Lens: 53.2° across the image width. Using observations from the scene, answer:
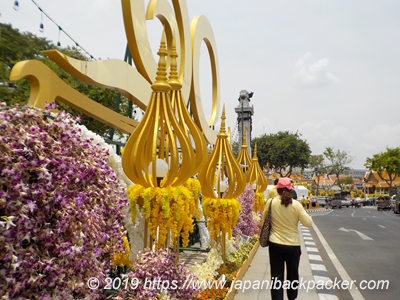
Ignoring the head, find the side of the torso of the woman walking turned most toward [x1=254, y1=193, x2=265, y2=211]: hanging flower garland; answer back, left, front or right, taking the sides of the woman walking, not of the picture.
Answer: front

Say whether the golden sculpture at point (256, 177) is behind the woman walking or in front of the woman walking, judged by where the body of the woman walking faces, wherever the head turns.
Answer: in front

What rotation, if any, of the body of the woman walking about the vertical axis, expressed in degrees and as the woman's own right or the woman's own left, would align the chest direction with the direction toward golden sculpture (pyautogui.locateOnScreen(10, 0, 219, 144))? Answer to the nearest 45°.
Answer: approximately 90° to the woman's own left

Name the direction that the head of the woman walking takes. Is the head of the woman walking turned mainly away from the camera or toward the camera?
away from the camera

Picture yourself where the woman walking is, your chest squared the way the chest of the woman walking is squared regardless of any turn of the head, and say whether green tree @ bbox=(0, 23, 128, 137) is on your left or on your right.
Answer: on your left

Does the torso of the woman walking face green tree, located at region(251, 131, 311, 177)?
yes

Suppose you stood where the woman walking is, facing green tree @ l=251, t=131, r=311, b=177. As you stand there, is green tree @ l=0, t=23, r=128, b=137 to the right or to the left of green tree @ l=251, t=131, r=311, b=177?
left

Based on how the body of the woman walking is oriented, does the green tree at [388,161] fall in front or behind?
in front

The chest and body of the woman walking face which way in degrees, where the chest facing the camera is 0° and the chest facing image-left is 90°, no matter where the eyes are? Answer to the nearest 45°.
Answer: approximately 180°

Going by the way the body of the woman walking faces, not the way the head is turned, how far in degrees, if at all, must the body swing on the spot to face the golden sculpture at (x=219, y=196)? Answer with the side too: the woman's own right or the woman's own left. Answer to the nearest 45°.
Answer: approximately 45° to the woman's own left
